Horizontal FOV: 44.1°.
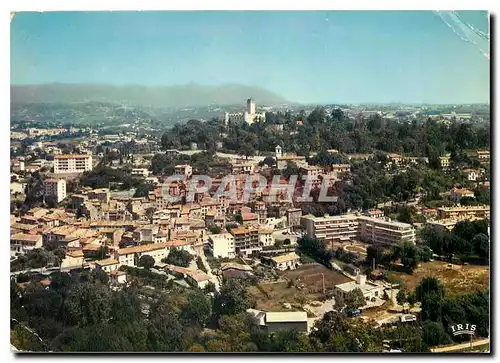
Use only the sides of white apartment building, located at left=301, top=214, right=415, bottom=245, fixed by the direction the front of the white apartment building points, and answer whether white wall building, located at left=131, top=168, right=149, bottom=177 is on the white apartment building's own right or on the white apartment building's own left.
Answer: on the white apartment building's own right

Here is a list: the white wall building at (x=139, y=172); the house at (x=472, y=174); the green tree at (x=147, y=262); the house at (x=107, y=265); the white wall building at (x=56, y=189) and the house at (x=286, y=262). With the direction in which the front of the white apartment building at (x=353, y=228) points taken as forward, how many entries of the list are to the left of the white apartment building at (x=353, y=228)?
1

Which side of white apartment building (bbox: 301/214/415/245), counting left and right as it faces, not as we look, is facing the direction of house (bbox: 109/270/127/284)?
right

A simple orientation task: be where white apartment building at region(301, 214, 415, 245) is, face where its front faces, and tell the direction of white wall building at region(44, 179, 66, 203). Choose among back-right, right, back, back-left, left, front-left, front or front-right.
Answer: right

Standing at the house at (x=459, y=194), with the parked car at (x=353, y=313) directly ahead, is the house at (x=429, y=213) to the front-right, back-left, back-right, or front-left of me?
front-right

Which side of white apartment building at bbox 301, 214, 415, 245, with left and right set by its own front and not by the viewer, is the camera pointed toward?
front

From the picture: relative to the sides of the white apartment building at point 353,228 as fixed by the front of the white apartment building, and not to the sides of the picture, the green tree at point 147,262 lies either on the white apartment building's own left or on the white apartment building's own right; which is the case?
on the white apartment building's own right

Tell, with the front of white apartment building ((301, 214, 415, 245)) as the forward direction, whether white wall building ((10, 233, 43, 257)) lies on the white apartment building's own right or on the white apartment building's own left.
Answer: on the white apartment building's own right

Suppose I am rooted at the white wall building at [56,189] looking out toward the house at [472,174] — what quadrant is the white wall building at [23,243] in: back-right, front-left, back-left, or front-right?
back-right

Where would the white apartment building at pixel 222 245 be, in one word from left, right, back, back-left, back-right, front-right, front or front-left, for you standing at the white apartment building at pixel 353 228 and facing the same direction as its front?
right

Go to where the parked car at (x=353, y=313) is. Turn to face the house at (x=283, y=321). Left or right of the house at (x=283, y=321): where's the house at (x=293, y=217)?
right

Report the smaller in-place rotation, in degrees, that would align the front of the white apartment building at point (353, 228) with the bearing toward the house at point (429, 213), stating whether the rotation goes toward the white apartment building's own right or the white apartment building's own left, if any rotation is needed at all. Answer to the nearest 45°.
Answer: approximately 90° to the white apartment building's own left
